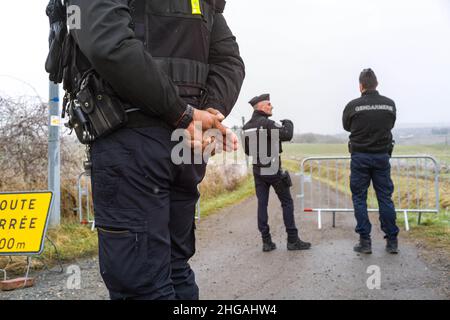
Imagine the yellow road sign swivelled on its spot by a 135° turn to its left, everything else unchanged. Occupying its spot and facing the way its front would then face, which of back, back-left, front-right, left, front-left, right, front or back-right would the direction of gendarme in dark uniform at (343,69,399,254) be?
front-right

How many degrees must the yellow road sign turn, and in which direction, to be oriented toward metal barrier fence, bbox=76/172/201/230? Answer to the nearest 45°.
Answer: approximately 180°

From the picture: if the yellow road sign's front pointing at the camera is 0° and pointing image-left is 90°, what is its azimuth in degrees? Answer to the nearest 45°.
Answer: approximately 0°
